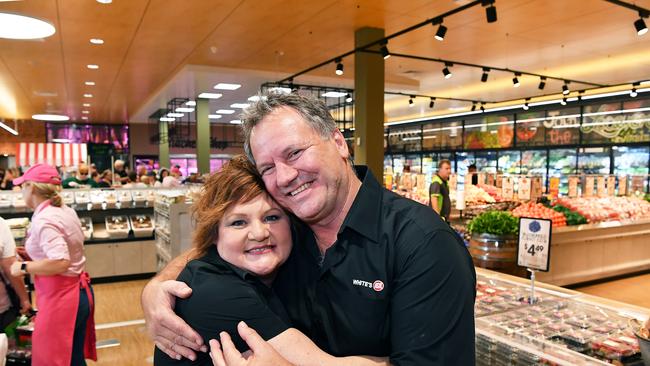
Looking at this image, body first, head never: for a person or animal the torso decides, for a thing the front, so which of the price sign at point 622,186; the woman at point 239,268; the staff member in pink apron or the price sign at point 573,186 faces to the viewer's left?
the staff member in pink apron

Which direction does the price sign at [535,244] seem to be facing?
toward the camera

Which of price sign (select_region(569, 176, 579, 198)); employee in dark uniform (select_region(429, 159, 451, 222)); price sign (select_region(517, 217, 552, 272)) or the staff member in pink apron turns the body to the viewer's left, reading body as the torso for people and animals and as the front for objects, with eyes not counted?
the staff member in pink apron

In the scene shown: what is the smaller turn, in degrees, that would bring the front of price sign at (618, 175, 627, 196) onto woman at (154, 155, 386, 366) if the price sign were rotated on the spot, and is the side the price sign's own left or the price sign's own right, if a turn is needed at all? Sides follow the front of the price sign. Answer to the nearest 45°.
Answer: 0° — it already faces them

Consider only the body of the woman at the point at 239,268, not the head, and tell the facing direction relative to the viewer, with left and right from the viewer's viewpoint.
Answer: facing the viewer and to the right of the viewer

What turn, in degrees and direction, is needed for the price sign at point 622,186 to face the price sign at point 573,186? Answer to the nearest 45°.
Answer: approximately 45° to its right

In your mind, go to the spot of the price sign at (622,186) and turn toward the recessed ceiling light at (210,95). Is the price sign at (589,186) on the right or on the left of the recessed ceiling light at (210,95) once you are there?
left

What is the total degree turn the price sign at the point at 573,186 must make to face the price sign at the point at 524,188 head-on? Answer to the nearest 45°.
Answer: approximately 90° to its right

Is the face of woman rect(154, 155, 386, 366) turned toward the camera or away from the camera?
toward the camera

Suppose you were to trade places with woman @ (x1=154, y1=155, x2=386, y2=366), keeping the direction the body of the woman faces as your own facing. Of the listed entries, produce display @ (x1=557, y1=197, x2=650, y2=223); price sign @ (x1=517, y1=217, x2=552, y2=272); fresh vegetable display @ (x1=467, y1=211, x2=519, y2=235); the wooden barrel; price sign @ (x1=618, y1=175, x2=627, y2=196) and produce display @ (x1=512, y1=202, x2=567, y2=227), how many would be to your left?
6

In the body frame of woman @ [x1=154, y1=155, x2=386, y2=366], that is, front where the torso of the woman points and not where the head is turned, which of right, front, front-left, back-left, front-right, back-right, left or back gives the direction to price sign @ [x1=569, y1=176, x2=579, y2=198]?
left

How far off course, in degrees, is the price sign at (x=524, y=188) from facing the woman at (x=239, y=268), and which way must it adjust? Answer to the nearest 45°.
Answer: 0° — it already faces them

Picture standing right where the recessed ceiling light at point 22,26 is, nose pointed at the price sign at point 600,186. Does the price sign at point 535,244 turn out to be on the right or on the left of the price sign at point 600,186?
right

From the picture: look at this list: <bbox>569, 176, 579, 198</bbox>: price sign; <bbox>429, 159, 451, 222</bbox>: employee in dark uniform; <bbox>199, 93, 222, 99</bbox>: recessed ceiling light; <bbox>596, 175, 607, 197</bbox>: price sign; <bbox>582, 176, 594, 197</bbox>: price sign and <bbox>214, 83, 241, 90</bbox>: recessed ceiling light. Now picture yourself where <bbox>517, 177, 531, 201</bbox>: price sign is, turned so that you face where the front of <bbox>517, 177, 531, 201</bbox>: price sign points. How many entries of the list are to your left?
3

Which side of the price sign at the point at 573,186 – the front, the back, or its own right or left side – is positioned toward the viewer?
front

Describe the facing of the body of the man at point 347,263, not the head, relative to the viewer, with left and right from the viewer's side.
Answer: facing the viewer and to the left of the viewer
